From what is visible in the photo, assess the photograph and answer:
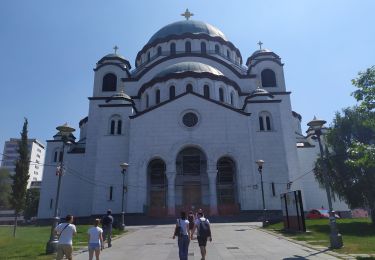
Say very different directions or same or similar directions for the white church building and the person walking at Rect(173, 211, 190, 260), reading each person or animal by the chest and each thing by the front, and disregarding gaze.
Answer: very different directions

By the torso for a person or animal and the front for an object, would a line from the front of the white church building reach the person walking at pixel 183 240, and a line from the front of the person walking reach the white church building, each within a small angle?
yes

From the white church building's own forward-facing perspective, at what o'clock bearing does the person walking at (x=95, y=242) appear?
The person walking is roughly at 12 o'clock from the white church building.

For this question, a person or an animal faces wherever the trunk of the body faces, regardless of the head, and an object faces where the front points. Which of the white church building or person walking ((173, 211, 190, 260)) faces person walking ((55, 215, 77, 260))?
the white church building

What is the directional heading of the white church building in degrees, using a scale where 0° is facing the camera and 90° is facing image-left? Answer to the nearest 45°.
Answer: approximately 0°

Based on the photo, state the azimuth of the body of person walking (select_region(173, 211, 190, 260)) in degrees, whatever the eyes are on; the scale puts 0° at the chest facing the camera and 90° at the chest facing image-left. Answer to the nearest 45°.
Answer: approximately 180°

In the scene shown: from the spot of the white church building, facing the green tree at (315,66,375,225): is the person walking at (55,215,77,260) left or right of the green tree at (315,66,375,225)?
right

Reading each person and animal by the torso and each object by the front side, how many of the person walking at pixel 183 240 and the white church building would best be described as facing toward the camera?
1

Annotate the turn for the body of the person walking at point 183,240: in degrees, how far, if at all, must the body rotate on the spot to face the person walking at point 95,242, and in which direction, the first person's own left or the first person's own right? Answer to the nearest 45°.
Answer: approximately 90° to the first person's own left

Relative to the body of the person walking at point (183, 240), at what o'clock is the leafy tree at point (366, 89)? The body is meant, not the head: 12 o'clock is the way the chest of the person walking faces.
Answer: The leafy tree is roughly at 3 o'clock from the person walking.

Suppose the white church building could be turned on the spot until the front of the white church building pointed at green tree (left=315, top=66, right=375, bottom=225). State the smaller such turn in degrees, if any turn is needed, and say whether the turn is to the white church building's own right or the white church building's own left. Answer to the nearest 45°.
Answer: approximately 45° to the white church building's own left
